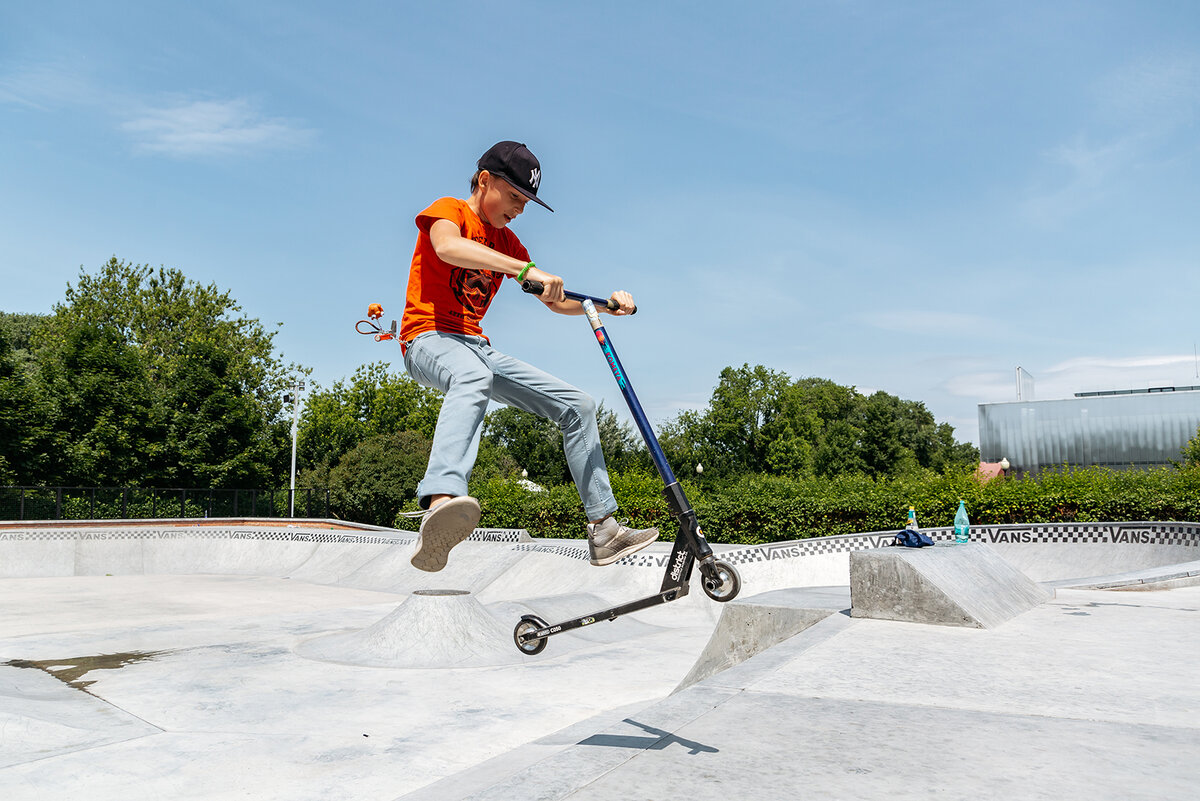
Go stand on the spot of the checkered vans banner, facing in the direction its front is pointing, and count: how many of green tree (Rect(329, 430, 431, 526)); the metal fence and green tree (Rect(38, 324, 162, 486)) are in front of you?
0

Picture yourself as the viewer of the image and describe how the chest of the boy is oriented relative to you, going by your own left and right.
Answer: facing the viewer and to the right of the viewer

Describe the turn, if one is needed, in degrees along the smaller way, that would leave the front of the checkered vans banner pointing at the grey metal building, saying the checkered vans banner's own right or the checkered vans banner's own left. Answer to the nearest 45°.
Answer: approximately 135° to the checkered vans banner's own left

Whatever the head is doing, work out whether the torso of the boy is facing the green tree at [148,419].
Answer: no

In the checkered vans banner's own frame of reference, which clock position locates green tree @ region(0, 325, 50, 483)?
The green tree is roughly at 4 o'clock from the checkered vans banner.

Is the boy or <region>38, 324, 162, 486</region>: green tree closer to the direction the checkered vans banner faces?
the boy

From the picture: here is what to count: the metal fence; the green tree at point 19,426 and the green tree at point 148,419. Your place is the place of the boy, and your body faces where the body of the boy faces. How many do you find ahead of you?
0

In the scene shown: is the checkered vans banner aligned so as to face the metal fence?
no

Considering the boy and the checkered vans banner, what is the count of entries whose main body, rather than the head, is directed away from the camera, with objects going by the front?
0

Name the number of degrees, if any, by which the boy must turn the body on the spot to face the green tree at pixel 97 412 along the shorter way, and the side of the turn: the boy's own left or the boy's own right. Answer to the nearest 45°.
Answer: approximately 180°

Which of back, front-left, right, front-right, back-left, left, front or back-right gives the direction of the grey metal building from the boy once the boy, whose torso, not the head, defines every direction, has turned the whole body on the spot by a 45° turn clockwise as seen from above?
back-left

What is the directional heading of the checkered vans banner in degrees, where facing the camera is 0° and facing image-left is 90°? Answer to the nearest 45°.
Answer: approximately 0°

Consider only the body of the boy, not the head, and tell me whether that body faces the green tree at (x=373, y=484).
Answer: no

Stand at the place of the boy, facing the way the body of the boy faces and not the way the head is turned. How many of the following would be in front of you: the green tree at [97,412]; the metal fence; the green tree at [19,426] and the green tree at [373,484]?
0

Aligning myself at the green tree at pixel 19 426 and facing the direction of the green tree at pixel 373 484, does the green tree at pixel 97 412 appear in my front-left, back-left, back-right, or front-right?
front-left

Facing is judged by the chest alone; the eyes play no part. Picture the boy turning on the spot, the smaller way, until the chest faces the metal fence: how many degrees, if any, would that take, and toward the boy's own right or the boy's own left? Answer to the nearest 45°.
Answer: approximately 180°
